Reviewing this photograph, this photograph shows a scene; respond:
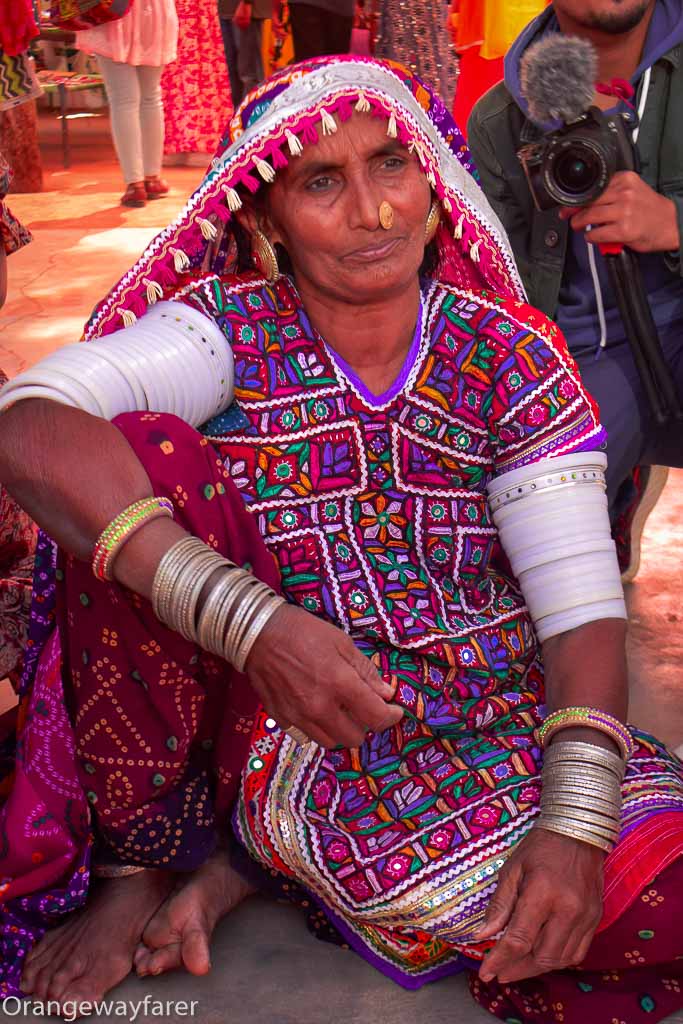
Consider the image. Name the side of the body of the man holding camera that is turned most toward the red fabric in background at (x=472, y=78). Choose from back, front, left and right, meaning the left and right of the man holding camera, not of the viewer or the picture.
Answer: back

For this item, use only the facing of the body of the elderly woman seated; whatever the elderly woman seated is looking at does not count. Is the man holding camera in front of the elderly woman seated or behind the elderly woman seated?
behind

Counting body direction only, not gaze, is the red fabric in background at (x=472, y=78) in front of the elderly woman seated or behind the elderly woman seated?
behind

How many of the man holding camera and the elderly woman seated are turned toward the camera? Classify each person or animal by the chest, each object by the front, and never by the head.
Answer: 2

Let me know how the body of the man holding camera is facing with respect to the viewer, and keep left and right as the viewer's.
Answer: facing the viewer

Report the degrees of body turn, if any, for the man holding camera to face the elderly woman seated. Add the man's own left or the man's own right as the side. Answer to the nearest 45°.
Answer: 0° — they already face them

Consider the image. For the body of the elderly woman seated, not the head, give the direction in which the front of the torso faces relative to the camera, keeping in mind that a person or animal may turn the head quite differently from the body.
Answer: toward the camera

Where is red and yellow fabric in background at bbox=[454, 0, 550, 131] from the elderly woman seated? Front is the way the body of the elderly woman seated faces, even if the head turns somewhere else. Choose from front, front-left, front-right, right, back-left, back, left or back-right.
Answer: back

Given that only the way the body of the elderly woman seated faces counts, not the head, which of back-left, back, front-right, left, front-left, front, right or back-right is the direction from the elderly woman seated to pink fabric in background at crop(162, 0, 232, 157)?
back
